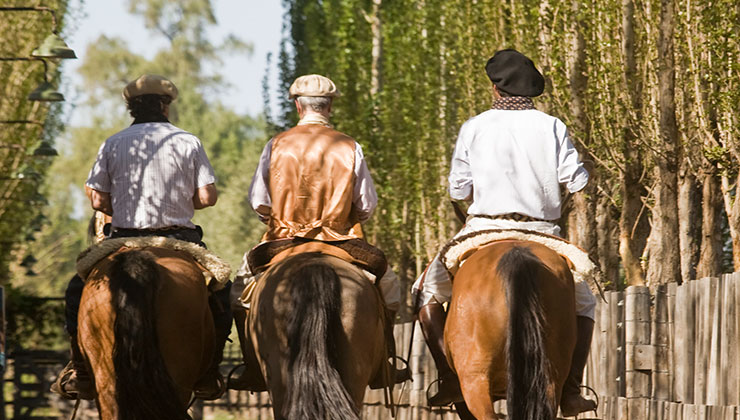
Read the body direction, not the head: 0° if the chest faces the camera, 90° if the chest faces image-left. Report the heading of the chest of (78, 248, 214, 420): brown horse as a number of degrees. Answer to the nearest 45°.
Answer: approximately 180°

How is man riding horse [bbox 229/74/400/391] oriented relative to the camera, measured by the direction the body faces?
away from the camera

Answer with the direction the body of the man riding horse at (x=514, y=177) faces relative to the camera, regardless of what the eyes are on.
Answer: away from the camera

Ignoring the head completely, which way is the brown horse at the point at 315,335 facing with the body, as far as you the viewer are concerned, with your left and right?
facing away from the viewer

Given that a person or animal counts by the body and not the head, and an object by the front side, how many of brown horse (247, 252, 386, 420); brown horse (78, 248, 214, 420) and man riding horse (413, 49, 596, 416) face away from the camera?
3

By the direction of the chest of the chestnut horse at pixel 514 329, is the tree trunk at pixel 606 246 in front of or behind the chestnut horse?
in front

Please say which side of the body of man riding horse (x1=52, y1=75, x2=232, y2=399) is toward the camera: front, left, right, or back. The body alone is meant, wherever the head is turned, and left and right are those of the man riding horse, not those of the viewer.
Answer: back

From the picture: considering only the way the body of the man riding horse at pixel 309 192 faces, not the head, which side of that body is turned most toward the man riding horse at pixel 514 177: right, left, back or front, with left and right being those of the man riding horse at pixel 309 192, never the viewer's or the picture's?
right

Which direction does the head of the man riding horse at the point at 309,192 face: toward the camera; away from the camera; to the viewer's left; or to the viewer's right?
away from the camera

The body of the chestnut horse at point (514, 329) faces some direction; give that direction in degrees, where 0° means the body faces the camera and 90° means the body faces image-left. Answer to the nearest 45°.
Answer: approximately 180°

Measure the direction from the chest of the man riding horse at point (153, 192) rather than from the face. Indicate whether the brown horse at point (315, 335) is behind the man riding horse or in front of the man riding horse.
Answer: behind
